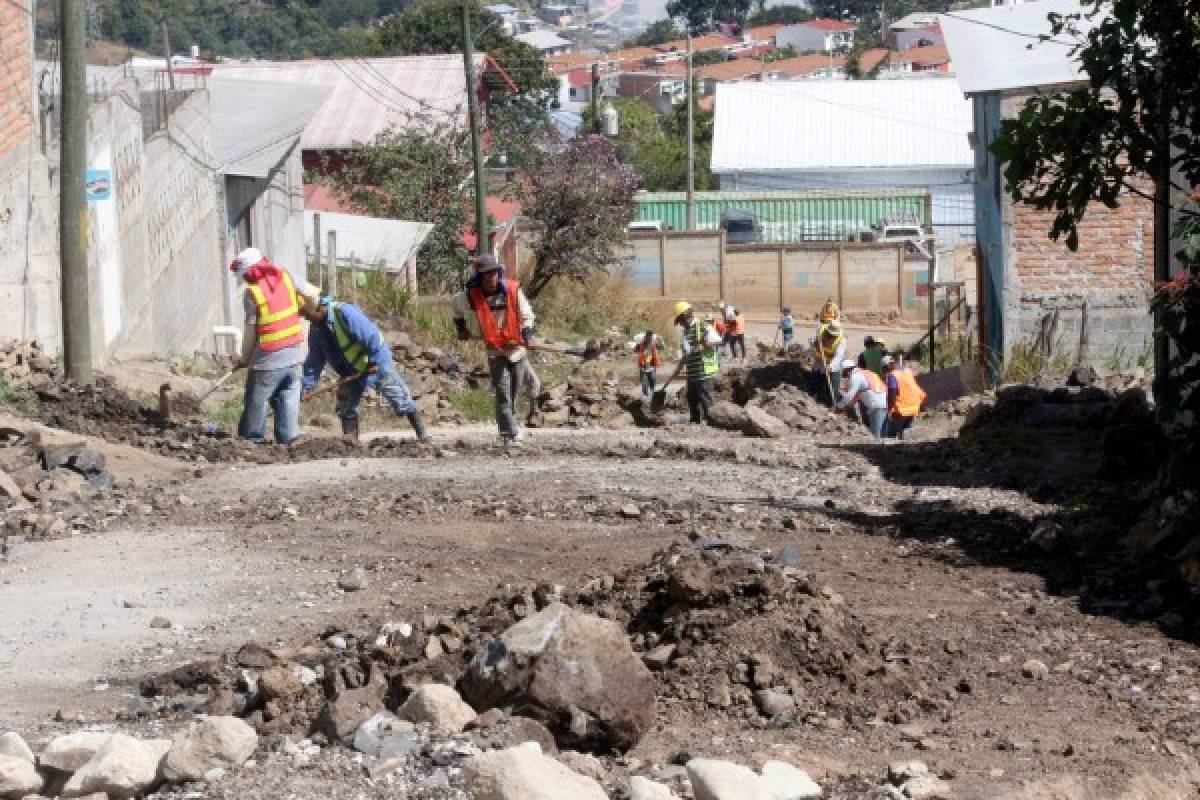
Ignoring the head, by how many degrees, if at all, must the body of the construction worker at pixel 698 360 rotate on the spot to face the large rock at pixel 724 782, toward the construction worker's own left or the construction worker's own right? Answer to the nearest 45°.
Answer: approximately 45° to the construction worker's own left

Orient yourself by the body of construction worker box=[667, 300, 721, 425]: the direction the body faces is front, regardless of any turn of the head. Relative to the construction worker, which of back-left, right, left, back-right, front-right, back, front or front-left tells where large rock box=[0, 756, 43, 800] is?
front-left

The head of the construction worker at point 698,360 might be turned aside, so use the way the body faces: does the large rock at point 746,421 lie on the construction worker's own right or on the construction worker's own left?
on the construction worker's own left

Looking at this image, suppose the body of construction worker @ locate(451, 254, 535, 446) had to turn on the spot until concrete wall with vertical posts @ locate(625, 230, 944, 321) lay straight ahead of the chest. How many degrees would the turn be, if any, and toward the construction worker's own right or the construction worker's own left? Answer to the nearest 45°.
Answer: approximately 180°

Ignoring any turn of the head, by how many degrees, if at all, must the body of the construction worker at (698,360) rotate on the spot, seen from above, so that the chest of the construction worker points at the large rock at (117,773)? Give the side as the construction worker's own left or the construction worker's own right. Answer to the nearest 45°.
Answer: approximately 45° to the construction worker's own left

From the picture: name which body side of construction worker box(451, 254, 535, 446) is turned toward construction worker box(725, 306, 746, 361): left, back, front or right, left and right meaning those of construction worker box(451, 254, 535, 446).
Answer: back

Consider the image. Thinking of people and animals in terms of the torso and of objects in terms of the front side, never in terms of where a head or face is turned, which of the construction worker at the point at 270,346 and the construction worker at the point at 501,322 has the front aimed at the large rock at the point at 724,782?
the construction worker at the point at 501,322

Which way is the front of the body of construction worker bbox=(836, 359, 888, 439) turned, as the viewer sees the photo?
to the viewer's left

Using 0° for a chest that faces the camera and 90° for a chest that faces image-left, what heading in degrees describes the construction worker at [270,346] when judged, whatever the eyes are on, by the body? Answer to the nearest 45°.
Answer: approximately 135°

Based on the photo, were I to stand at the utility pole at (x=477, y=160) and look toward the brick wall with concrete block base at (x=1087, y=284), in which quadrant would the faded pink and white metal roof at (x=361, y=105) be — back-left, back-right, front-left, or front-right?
back-left

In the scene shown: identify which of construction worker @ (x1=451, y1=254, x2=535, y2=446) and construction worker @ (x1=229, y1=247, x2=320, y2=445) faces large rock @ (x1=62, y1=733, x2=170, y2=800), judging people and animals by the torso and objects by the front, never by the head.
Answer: construction worker @ (x1=451, y1=254, x2=535, y2=446)

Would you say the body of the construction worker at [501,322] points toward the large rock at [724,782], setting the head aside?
yes

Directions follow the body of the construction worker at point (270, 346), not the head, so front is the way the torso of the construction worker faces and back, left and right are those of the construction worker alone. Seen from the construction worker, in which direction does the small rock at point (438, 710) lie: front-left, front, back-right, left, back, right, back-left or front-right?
back-left

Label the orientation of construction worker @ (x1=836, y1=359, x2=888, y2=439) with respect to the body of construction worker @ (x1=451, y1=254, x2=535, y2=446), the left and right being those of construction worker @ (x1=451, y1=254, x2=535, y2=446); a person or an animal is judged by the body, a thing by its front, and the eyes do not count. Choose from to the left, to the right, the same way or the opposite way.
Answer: to the right
